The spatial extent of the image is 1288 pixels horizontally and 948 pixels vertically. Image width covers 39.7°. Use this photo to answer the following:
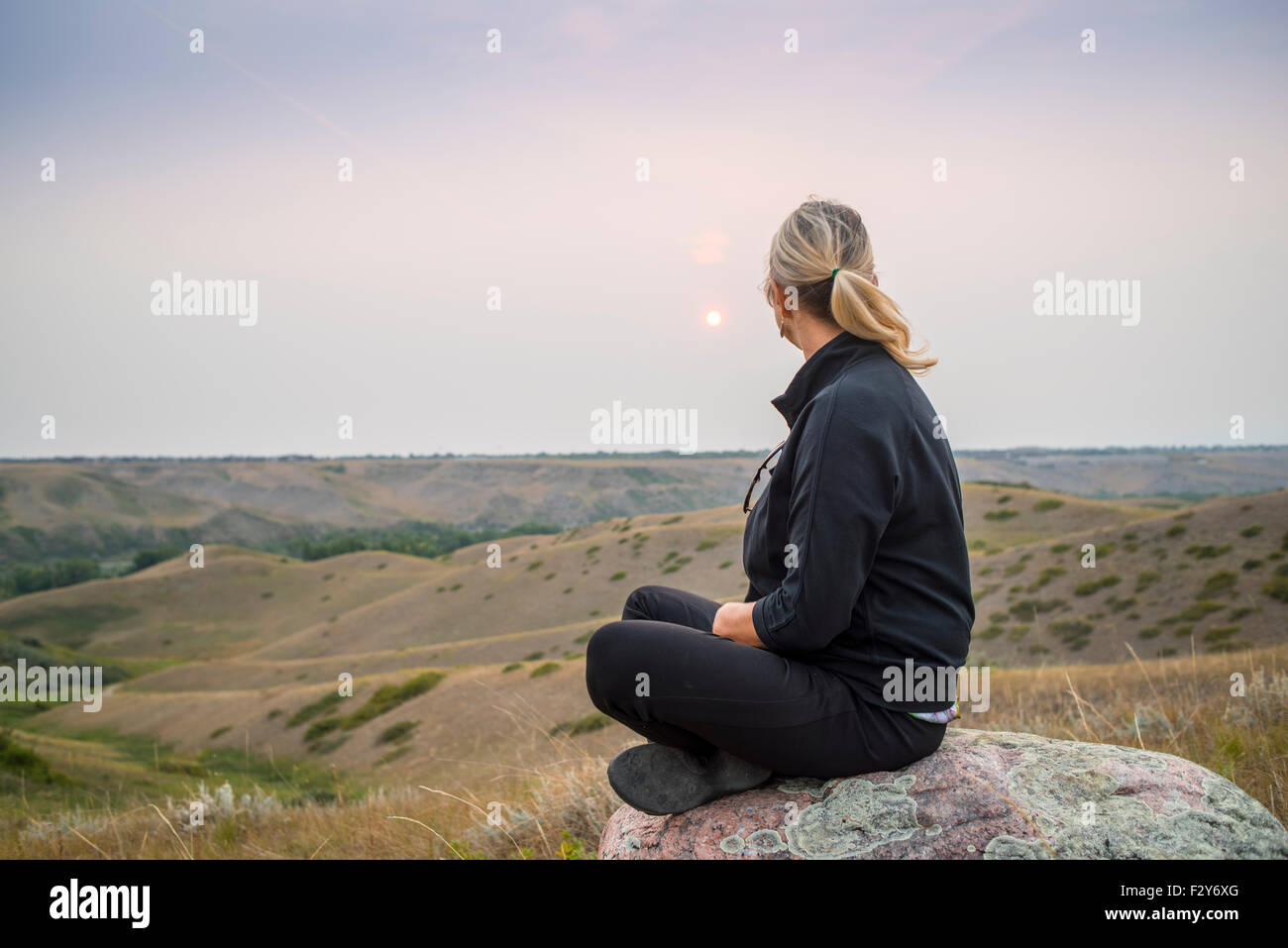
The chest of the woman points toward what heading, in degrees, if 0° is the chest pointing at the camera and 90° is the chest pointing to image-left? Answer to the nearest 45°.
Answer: approximately 90°

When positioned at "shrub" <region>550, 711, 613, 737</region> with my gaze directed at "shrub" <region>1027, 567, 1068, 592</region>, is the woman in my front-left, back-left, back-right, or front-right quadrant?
back-right

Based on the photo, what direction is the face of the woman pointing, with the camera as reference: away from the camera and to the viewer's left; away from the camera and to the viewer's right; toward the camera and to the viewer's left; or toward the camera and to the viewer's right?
away from the camera and to the viewer's left

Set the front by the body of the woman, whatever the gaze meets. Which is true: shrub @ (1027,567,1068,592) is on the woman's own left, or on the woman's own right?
on the woman's own right

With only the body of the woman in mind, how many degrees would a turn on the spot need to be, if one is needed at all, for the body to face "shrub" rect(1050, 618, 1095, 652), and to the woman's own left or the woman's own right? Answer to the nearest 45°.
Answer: approximately 90° to the woman's own right
